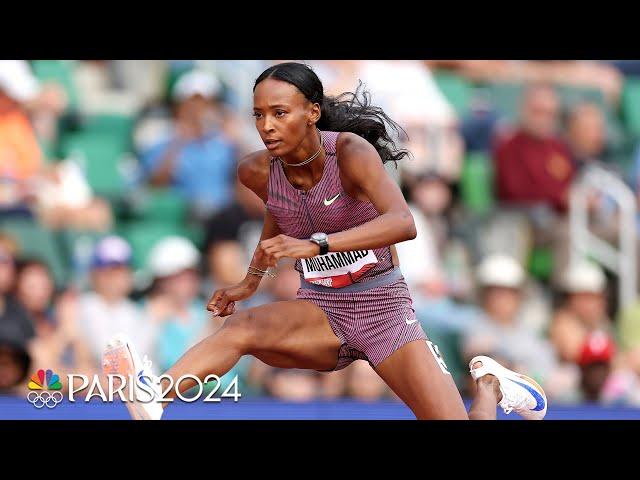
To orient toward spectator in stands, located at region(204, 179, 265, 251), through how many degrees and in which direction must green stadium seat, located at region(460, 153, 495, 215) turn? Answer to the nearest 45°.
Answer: approximately 45° to its right

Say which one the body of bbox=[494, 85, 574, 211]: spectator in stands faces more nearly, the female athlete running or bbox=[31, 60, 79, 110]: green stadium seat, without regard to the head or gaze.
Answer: the female athlete running

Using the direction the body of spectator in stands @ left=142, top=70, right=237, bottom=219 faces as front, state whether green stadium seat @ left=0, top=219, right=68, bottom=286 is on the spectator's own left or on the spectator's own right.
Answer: on the spectator's own right

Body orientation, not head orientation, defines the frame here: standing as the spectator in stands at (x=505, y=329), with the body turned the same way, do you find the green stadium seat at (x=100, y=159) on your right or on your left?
on your right

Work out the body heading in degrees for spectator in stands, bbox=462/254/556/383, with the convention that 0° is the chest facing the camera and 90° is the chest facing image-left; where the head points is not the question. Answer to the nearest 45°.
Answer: approximately 0°

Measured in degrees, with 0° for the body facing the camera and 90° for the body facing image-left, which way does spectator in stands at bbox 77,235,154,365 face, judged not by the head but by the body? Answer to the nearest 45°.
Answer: approximately 0°

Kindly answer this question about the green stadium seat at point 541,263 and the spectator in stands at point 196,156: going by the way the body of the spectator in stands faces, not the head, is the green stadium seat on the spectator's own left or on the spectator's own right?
on the spectator's own left
